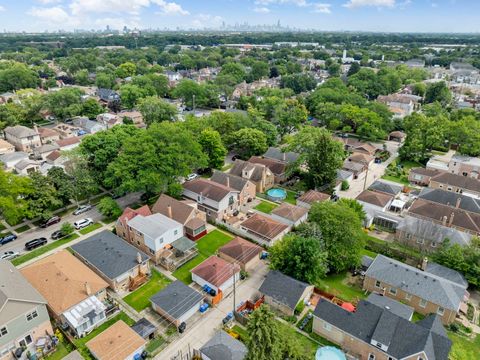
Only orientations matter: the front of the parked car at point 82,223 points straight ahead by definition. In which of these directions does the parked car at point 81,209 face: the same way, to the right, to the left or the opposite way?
the opposite way

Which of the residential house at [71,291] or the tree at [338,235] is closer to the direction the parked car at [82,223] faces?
the tree

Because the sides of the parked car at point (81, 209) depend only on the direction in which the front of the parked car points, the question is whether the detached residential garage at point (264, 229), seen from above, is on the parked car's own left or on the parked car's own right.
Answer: on the parked car's own left

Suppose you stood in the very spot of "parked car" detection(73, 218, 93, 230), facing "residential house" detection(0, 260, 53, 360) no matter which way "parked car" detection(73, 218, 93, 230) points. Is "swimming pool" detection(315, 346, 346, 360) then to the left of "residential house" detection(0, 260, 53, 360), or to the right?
left

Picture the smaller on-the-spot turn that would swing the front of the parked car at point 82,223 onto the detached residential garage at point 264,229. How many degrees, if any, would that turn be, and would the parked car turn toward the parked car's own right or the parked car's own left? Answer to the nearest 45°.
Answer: approximately 90° to the parked car's own right

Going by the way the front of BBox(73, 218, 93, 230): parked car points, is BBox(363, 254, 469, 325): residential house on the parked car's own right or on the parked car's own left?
on the parked car's own right

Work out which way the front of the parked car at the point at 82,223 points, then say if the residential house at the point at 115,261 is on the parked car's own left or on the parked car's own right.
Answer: on the parked car's own right

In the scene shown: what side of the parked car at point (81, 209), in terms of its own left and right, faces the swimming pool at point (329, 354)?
left

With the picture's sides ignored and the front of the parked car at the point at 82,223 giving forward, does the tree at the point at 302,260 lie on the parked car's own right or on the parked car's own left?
on the parked car's own right
